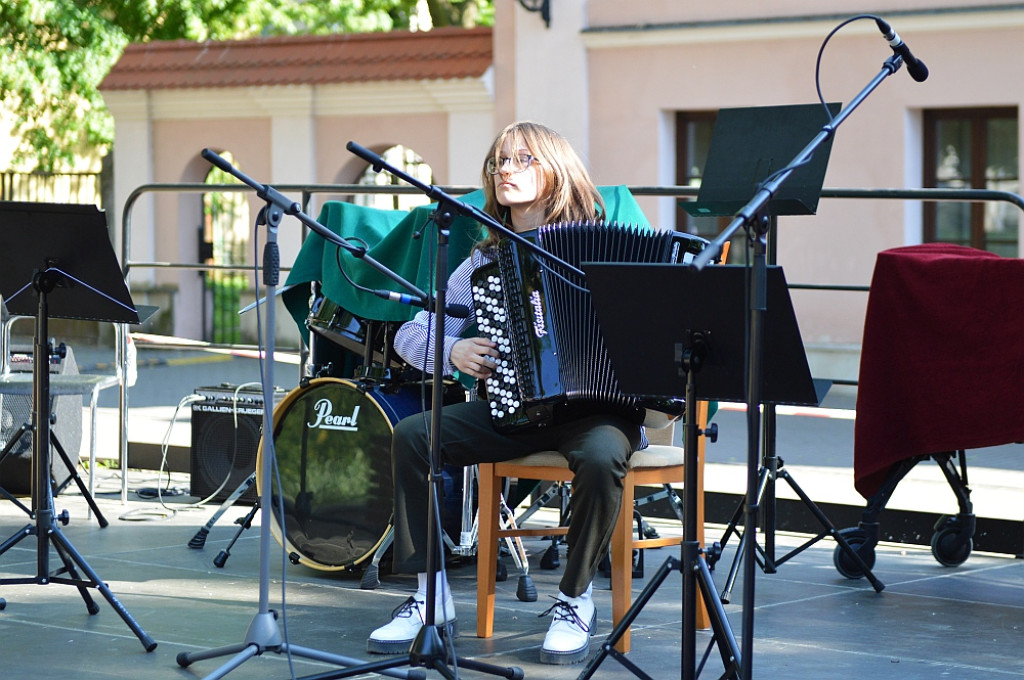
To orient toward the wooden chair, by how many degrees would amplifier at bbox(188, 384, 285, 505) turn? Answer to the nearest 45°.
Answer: approximately 45° to its left

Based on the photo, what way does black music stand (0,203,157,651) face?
away from the camera

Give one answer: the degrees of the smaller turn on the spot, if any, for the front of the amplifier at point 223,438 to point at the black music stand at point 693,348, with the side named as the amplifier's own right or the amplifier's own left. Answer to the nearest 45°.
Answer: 0° — it already faces it

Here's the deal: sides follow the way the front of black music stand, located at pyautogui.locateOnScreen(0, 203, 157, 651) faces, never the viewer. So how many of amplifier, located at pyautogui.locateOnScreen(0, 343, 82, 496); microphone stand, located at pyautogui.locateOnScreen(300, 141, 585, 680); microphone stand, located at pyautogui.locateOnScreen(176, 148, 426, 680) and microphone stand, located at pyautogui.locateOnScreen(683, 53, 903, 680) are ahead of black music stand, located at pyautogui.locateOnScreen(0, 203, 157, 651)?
1

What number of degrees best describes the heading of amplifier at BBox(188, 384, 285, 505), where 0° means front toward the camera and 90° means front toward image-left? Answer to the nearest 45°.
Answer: approximately 0°

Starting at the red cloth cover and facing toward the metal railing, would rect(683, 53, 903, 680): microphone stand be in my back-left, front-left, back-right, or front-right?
back-left

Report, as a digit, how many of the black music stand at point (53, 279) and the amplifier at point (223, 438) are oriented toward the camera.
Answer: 1
